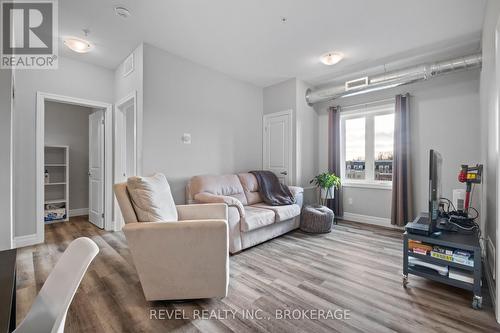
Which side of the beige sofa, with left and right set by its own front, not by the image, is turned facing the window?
left

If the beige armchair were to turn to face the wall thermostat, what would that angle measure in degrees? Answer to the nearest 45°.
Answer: approximately 90° to its left

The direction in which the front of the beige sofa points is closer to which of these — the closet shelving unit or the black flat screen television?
the black flat screen television

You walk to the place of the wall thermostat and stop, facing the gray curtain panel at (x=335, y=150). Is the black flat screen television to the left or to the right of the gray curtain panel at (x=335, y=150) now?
right

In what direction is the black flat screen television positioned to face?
to the viewer's left

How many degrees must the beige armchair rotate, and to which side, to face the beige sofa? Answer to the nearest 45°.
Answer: approximately 45° to its left

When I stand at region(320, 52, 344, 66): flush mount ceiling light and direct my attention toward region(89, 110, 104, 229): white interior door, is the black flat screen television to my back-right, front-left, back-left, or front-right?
back-left

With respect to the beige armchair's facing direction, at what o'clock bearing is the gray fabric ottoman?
The gray fabric ottoman is roughly at 11 o'clock from the beige armchair.

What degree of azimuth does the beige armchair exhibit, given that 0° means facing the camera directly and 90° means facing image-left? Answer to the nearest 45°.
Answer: approximately 270°

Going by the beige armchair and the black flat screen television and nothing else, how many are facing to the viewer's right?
1

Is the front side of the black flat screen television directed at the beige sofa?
yes
